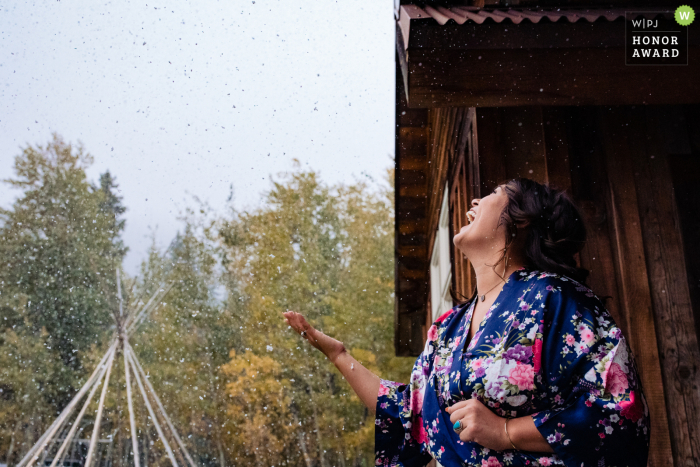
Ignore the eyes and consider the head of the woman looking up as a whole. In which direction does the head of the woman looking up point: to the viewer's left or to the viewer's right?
to the viewer's left

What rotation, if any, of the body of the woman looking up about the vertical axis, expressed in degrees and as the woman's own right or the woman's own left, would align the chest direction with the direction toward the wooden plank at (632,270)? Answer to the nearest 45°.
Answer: approximately 180°

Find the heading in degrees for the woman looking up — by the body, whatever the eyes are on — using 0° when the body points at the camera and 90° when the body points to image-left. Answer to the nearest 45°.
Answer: approximately 45°

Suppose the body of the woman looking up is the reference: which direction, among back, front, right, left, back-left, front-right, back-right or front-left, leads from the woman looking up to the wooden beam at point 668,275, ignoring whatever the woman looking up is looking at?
back
